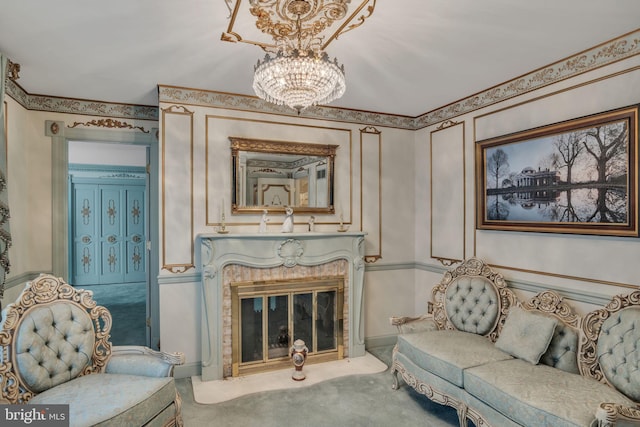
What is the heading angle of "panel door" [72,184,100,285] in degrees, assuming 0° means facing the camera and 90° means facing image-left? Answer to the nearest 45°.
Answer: approximately 0°

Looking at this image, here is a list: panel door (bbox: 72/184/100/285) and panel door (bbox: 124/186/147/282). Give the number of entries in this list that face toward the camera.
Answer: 2

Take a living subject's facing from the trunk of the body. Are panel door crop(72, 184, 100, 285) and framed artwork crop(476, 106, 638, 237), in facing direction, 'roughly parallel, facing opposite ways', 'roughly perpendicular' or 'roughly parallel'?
roughly perpendicular

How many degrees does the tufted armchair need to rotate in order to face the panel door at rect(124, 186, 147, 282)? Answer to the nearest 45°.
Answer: approximately 135° to its left

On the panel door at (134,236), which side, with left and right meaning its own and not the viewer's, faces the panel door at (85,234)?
right

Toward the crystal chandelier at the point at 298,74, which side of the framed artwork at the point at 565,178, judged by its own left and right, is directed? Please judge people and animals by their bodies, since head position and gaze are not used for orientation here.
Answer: front

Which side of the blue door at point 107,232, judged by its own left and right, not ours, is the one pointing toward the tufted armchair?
front

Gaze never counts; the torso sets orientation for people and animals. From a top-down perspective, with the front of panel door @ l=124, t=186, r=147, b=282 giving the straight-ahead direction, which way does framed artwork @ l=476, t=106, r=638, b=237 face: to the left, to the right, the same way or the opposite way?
to the right

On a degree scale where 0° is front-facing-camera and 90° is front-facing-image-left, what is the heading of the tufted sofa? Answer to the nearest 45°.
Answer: approximately 45°

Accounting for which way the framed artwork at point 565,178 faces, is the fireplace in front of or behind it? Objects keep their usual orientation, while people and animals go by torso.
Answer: in front
